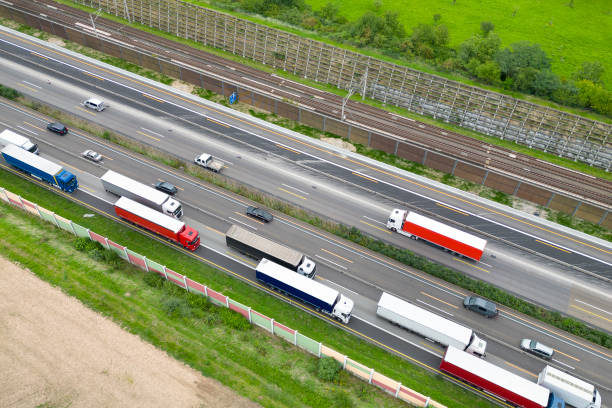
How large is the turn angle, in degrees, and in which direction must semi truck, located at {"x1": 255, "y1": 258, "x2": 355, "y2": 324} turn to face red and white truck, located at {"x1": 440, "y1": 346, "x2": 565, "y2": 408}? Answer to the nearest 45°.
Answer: approximately 45° to its left

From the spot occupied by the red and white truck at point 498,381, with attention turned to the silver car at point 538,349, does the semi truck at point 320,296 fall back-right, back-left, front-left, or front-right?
back-left

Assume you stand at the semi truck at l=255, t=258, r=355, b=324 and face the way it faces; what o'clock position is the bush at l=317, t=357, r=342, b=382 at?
The bush is roughly at 1 o'clock from the semi truck.

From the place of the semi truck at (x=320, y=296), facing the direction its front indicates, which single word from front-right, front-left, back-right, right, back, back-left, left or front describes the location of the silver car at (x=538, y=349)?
front-left

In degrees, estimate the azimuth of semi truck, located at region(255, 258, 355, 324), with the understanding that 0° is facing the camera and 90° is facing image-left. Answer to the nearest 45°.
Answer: approximately 315°

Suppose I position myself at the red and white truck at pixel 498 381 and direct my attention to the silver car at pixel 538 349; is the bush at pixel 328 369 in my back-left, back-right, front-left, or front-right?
back-left
